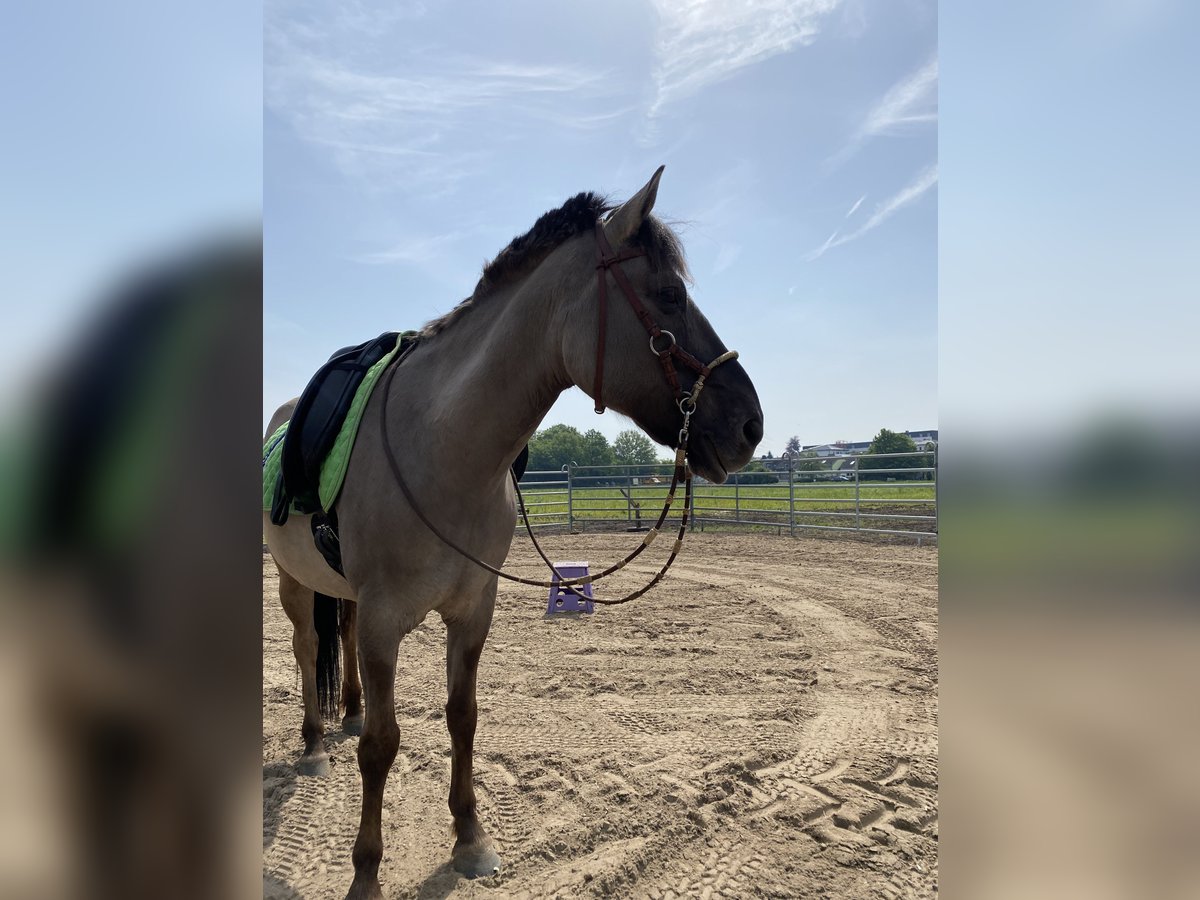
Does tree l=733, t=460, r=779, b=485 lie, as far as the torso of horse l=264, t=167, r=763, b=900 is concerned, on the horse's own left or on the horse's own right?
on the horse's own left

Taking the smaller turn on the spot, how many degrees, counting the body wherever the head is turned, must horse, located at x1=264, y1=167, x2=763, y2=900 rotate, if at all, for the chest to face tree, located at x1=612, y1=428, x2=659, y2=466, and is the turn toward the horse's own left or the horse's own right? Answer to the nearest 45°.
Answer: approximately 135° to the horse's own left

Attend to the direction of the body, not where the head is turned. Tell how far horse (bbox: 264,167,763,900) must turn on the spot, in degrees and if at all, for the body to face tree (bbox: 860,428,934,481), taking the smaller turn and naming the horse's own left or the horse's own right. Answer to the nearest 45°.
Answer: approximately 90° to the horse's own left

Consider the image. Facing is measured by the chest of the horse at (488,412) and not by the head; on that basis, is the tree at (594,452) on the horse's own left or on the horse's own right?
on the horse's own left

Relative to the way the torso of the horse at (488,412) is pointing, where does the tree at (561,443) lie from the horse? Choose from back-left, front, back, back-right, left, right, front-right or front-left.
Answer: back-left

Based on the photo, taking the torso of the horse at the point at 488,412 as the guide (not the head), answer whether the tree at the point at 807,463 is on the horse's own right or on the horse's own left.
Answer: on the horse's own left

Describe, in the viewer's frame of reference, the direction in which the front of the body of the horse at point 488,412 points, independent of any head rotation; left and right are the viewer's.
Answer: facing the viewer and to the right of the viewer
